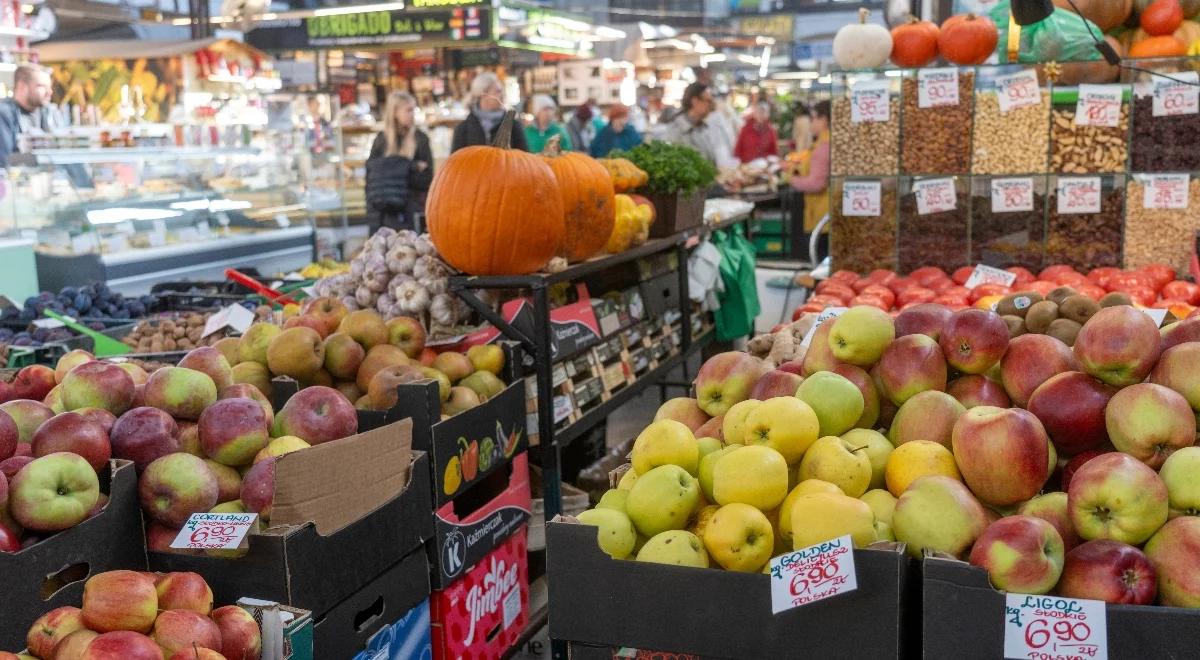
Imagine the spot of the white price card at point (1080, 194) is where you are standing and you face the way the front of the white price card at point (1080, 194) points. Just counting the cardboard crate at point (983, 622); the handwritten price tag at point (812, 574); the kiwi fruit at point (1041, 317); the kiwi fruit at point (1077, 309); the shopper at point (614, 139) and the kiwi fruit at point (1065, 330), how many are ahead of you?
5

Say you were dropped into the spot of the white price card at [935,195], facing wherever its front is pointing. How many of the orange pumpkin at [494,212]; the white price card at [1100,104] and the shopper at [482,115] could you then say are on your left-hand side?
1

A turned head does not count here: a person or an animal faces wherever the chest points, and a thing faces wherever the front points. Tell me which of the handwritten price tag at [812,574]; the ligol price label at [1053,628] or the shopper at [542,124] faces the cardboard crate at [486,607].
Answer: the shopper

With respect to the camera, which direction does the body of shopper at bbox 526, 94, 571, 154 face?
toward the camera

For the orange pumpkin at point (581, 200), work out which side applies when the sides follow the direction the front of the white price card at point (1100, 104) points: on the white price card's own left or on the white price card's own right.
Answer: on the white price card's own right

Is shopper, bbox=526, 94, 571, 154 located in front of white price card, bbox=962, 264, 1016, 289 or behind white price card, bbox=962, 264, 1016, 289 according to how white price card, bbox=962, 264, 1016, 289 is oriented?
behind

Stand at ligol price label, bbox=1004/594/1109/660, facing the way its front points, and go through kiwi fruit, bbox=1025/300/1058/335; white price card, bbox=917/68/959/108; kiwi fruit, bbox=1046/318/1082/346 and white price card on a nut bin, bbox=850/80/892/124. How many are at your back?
4

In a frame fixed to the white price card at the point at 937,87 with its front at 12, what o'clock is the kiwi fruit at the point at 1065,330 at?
The kiwi fruit is roughly at 12 o'clock from the white price card.

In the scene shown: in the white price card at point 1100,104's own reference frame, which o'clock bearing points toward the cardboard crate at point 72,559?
The cardboard crate is roughly at 1 o'clock from the white price card.

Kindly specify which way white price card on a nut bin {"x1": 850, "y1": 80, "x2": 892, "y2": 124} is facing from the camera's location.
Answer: facing the viewer

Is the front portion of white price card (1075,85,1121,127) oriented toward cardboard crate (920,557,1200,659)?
yes

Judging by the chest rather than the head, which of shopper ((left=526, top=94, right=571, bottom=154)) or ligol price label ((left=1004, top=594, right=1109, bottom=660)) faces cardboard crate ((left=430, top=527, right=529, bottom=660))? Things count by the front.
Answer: the shopper

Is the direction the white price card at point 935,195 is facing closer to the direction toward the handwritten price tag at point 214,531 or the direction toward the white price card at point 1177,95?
the handwritten price tag
